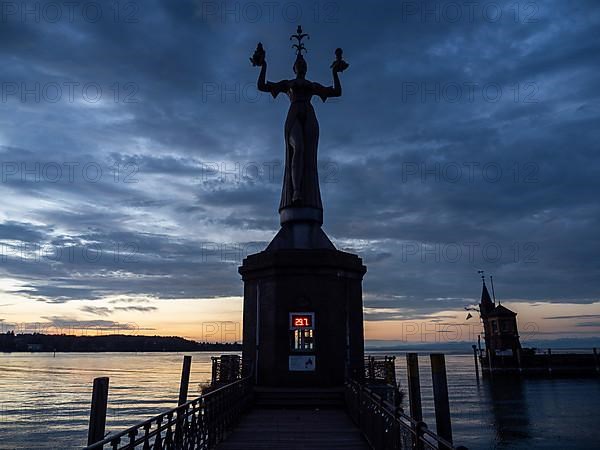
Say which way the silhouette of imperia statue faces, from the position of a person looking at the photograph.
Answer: facing the viewer

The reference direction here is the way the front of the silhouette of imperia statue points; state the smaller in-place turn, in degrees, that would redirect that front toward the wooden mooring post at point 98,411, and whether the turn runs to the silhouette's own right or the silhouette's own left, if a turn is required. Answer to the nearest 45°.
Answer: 0° — it already faces it

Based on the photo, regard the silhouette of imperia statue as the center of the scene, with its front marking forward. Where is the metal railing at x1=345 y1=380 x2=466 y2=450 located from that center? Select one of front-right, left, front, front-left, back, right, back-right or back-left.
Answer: front

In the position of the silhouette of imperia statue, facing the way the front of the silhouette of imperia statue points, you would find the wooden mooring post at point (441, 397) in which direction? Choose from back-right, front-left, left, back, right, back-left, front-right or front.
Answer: front

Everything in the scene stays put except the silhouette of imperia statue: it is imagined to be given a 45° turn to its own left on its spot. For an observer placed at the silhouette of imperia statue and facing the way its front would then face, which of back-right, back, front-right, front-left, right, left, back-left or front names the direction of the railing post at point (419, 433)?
front-right
